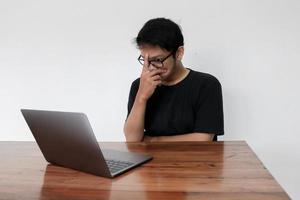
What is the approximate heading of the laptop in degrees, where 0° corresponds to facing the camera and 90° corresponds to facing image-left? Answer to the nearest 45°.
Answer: approximately 225°

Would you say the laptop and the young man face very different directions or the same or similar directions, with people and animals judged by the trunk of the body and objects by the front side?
very different directions

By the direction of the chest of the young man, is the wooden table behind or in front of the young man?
in front

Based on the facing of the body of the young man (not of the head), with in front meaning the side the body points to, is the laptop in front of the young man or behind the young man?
in front

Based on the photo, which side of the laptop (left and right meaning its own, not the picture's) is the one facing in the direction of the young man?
front

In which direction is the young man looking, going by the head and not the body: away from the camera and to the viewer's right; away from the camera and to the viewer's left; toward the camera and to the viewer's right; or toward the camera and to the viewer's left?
toward the camera and to the viewer's left
